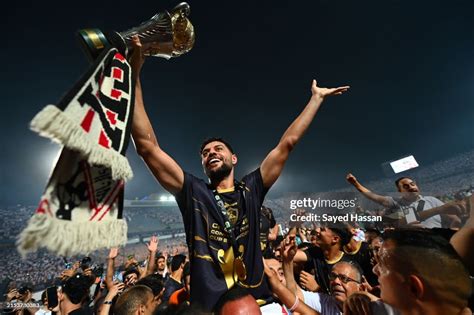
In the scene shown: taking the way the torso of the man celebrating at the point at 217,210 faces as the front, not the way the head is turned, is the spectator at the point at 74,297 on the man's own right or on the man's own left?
on the man's own right

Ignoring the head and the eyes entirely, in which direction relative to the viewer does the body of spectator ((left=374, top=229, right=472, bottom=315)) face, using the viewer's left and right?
facing away from the viewer and to the left of the viewer

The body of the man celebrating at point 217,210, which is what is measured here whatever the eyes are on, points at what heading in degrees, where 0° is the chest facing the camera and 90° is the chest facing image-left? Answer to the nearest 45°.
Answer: approximately 0°

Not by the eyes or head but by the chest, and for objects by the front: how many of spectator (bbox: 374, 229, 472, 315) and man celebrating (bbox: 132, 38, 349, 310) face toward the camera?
1

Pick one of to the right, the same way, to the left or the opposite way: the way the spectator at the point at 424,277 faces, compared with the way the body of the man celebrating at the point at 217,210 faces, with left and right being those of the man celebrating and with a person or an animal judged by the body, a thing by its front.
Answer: to the right
